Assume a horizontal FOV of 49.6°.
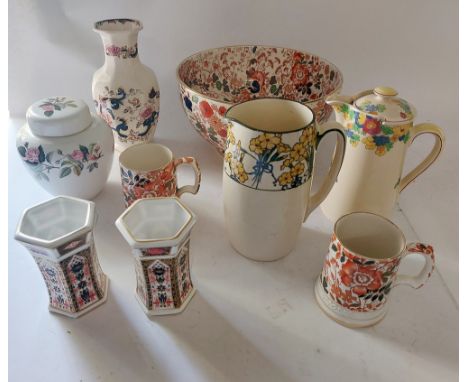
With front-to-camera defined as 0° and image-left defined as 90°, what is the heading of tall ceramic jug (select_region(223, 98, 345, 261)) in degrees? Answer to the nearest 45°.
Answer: approximately 90°

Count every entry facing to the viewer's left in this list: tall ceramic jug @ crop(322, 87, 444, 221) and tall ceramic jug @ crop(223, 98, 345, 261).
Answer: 2

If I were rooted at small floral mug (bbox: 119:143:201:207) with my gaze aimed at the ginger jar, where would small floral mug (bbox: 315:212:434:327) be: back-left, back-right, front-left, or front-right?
back-left

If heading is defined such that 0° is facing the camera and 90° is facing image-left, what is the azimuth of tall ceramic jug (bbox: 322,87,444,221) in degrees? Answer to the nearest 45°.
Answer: approximately 90°

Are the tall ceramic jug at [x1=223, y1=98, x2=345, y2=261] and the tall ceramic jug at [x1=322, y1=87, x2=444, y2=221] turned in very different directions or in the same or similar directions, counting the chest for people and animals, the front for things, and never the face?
same or similar directions

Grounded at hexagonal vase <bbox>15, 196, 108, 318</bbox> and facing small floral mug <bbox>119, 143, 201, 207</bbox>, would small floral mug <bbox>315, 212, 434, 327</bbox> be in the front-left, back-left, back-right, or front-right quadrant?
front-right
